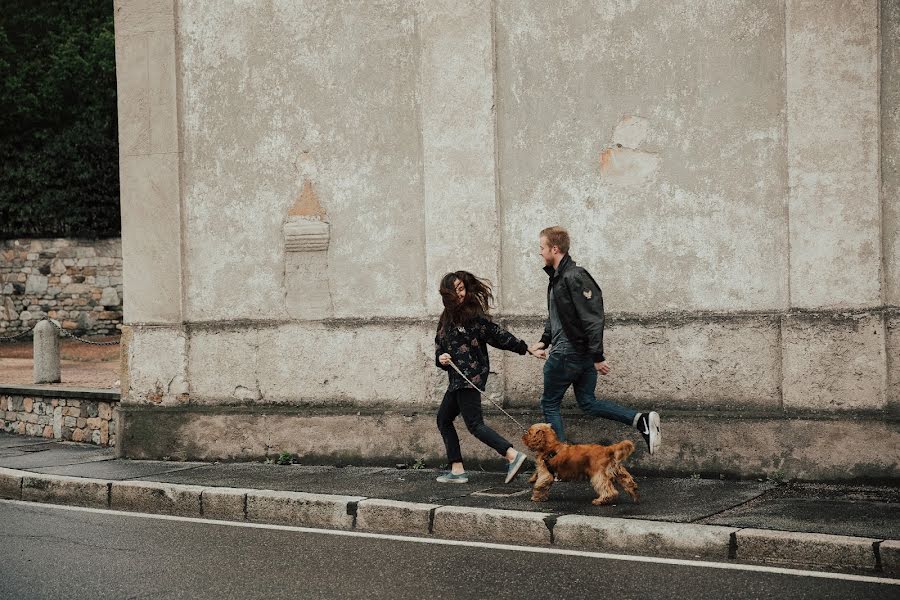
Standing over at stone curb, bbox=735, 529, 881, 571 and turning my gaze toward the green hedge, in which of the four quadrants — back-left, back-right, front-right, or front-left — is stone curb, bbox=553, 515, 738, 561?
front-left

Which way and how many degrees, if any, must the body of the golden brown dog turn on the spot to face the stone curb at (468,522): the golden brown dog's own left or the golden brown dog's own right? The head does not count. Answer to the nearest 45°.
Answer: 0° — it already faces it

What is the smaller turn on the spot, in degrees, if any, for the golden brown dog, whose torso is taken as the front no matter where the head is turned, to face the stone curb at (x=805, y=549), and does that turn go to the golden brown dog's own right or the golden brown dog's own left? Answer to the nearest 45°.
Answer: approximately 135° to the golden brown dog's own left

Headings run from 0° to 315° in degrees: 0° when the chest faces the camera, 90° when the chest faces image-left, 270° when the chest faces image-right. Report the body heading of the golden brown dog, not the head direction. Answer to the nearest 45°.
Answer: approximately 90°

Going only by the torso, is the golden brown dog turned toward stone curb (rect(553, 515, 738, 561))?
no

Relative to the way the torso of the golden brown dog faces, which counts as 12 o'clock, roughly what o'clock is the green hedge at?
The green hedge is roughly at 2 o'clock from the golden brown dog.
